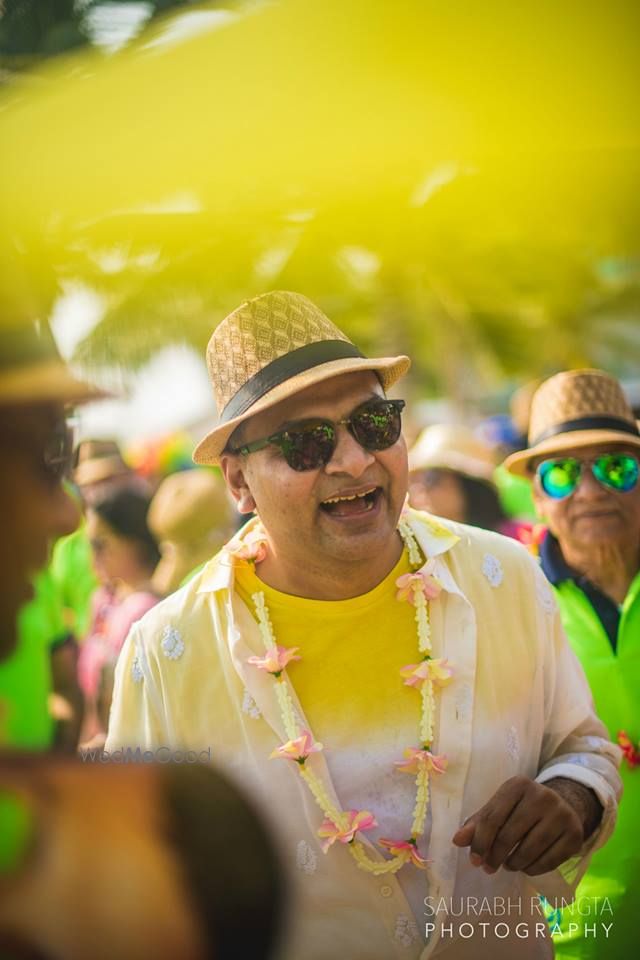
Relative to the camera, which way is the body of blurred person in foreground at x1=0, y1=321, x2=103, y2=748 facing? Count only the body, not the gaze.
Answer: to the viewer's right

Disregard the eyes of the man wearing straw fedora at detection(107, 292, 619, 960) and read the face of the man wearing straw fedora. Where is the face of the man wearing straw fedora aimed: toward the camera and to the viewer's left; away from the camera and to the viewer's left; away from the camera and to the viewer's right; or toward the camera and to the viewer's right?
toward the camera and to the viewer's right

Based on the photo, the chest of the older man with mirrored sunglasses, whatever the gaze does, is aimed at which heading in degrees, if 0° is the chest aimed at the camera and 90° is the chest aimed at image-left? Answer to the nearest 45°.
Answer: approximately 0°
